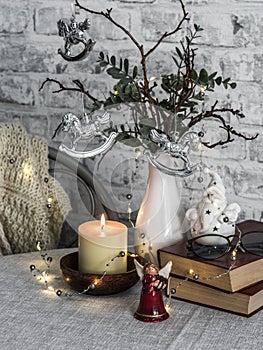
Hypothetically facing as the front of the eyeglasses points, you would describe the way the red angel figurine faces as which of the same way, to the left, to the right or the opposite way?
the same way

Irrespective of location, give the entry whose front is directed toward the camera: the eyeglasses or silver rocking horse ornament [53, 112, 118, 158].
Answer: the eyeglasses

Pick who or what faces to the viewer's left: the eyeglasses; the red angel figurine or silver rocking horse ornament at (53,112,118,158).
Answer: the silver rocking horse ornament

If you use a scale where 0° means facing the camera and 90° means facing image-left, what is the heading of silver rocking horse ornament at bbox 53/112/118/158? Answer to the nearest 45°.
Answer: approximately 90°

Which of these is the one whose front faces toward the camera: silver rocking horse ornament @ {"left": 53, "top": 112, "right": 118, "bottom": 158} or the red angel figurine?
the red angel figurine

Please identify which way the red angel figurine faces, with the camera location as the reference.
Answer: facing the viewer

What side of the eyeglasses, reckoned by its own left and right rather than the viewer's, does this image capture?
front

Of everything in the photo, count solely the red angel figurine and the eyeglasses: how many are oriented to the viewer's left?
0

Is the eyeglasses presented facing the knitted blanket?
no

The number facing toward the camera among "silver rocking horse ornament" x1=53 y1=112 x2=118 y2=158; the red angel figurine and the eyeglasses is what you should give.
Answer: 2

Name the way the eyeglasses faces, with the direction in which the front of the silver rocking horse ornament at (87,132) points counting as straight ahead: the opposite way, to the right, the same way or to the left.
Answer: to the left

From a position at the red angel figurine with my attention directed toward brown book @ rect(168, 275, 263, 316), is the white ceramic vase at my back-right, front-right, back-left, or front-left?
front-left

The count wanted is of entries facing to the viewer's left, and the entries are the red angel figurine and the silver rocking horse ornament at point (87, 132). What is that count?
1
